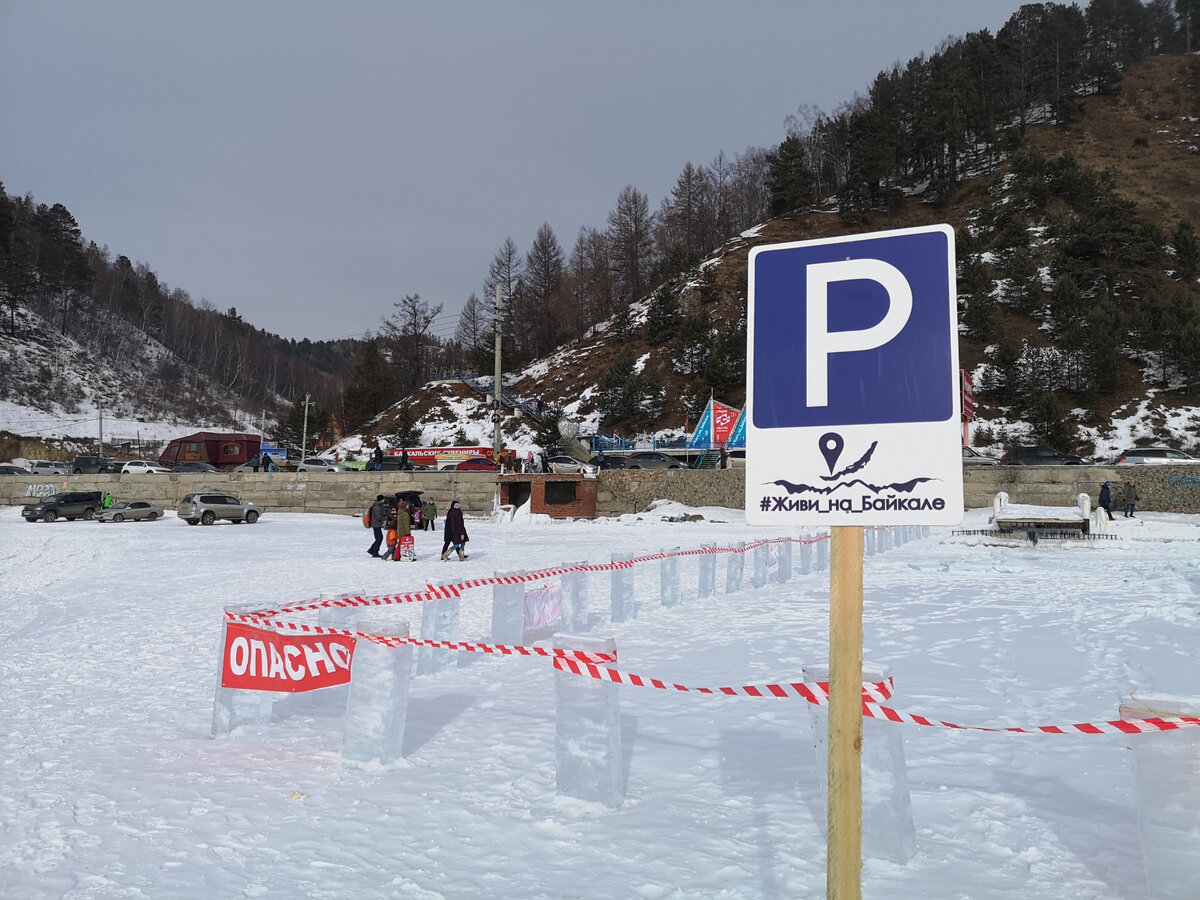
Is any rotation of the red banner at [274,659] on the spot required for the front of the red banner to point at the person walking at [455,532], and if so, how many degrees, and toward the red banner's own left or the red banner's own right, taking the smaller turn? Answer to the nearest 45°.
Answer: approximately 180°

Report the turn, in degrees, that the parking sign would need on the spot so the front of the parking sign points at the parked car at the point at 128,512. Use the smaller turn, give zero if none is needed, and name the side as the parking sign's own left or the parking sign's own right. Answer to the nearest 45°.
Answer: approximately 135° to the parking sign's own right

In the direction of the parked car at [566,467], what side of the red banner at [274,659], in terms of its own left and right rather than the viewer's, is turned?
back

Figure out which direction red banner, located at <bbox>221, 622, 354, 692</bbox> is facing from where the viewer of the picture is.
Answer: facing the viewer

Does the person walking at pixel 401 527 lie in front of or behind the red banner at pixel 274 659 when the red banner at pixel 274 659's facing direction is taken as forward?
behind

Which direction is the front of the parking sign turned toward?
toward the camera

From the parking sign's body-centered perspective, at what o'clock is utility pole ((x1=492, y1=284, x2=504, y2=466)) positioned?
The utility pole is roughly at 5 o'clock from the parking sign.

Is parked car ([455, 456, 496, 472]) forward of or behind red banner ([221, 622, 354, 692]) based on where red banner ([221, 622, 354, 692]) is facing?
behind

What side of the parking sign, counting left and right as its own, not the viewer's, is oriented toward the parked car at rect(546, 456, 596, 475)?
back
